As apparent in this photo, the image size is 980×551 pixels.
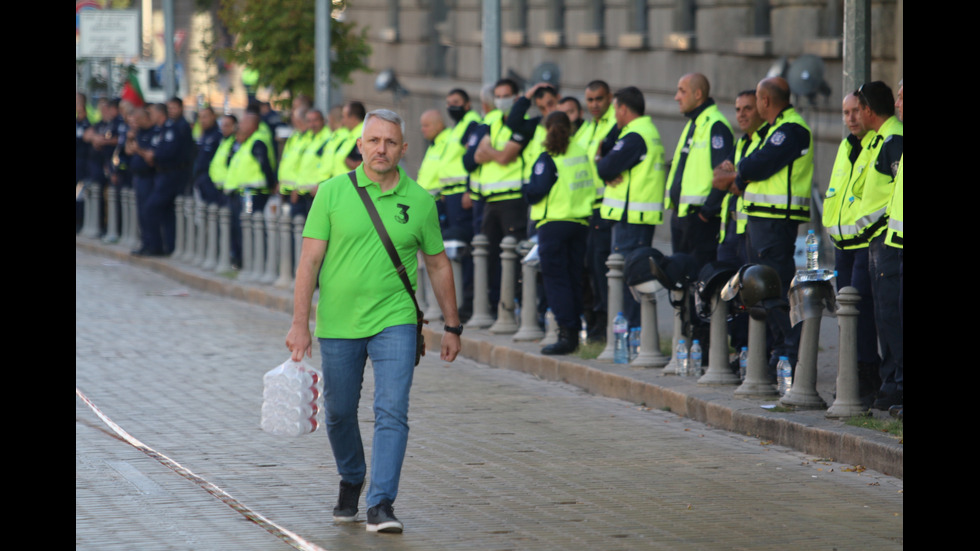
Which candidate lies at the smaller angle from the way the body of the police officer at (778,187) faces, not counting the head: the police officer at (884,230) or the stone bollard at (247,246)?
the stone bollard

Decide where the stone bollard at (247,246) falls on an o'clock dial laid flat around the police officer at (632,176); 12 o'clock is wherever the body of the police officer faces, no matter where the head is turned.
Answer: The stone bollard is roughly at 2 o'clock from the police officer.

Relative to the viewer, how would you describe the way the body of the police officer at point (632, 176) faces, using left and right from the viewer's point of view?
facing to the left of the viewer

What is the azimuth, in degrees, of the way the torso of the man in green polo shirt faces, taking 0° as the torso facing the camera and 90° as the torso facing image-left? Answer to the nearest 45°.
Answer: approximately 0°

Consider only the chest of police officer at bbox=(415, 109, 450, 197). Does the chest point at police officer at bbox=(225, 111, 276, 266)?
no

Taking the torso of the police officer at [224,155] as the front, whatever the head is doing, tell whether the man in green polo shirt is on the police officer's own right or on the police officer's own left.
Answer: on the police officer's own left

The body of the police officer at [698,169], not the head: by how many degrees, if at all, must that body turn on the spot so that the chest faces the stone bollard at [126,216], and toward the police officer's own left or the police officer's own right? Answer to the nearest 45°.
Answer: approximately 90° to the police officer's own right

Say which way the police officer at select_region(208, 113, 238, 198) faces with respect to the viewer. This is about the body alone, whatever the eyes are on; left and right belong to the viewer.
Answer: facing the viewer and to the left of the viewer

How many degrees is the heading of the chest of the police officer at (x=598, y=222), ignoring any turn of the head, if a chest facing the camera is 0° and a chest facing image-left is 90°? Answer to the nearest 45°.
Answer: approximately 45°

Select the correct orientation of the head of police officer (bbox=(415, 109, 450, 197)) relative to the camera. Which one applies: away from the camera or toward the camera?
toward the camera

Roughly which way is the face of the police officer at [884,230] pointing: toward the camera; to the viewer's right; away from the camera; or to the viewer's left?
to the viewer's left

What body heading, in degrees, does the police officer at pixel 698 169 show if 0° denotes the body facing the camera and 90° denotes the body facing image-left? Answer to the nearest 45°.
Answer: approximately 45°

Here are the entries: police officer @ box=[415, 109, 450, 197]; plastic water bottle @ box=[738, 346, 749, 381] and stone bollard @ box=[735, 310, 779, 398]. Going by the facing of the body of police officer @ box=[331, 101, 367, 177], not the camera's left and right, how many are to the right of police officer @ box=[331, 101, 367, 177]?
0
